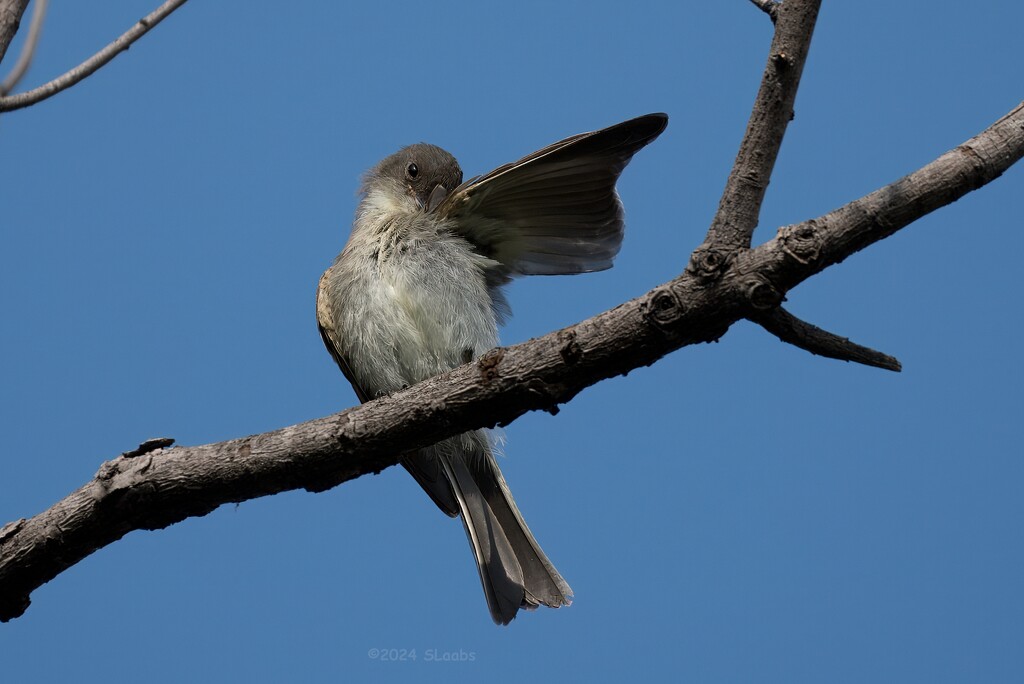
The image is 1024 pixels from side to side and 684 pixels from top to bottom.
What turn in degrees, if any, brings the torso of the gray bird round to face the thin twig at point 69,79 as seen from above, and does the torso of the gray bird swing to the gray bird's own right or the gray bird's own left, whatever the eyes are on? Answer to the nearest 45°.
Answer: approximately 45° to the gray bird's own right

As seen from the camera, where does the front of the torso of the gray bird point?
toward the camera

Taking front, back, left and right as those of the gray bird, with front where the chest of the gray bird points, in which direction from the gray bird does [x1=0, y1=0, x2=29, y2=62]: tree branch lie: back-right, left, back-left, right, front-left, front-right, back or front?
front-right
